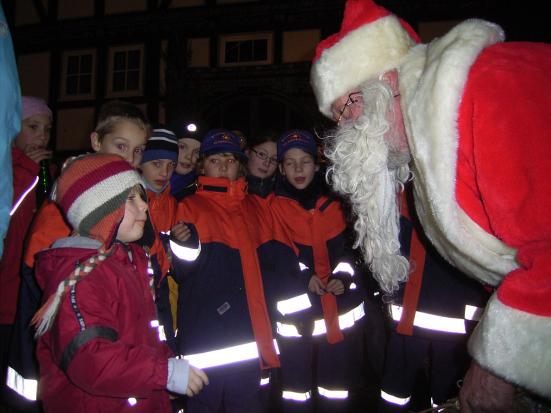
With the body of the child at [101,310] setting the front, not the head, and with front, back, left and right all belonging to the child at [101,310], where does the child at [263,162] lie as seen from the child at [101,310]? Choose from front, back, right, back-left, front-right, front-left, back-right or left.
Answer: front-left

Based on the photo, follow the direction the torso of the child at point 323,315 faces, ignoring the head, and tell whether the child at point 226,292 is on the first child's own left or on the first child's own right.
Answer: on the first child's own right

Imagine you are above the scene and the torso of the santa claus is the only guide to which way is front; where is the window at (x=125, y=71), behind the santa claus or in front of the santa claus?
in front

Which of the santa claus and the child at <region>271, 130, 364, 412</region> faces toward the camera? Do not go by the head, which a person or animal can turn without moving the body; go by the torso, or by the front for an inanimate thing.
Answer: the child

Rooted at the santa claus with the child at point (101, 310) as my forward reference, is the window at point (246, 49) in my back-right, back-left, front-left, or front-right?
front-right

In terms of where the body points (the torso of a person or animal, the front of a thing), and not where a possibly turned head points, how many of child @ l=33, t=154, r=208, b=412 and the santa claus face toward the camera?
0

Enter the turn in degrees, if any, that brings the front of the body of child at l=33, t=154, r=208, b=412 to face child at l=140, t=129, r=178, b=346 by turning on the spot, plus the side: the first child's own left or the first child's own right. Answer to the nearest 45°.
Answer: approximately 90° to the first child's own left

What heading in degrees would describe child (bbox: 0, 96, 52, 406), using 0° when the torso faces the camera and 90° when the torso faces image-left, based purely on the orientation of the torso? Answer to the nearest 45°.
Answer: approximately 315°

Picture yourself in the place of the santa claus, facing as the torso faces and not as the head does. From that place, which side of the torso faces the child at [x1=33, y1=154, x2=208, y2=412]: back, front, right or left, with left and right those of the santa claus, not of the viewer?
front

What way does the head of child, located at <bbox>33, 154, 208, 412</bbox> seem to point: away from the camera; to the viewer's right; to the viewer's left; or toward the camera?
to the viewer's right

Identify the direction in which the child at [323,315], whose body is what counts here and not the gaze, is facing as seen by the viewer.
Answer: toward the camera

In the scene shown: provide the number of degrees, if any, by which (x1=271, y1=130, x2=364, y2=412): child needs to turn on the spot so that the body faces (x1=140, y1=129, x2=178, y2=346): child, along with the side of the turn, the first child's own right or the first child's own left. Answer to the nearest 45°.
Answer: approximately 90° to the first child's own right

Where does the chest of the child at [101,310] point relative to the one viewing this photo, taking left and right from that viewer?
facing to the right of the viewer

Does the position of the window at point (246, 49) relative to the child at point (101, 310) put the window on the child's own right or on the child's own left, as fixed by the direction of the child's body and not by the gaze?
on the child's own left

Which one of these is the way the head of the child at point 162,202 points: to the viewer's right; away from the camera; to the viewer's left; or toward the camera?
toward the camera

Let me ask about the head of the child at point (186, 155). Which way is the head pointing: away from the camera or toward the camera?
toward the camera

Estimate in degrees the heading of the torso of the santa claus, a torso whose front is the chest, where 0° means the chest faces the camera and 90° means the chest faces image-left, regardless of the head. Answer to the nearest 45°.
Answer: approximately 90°

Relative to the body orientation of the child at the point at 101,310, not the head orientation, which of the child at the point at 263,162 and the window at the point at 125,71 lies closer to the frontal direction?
the child

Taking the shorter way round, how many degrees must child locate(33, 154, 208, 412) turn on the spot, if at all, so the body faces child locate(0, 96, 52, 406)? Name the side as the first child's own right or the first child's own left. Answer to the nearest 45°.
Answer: approximately 135° to the first child's own left

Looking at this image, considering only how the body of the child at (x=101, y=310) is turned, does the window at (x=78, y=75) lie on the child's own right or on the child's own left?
on the child's own left
